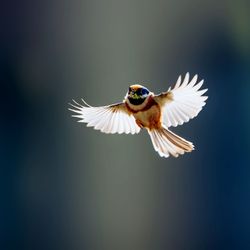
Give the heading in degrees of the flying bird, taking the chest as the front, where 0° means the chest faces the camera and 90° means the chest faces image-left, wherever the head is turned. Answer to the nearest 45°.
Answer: approximately 45°
